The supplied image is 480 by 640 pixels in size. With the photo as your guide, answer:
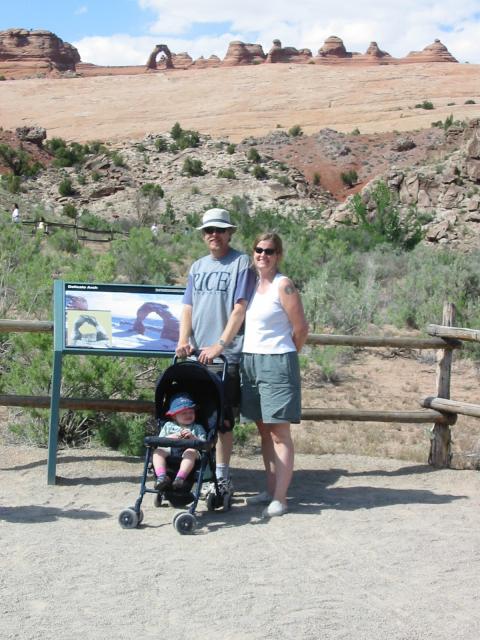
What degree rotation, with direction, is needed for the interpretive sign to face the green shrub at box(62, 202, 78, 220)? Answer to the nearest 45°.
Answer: approximately 180°

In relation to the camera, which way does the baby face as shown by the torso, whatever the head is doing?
toward the camera

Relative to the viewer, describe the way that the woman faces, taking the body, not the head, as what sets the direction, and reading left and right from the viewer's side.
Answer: facing the viewer and to the left of the viewer

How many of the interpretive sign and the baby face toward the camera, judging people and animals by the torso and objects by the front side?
2

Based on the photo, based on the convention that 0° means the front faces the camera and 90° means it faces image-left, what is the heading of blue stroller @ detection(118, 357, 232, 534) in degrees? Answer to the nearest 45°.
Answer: approximately 45°

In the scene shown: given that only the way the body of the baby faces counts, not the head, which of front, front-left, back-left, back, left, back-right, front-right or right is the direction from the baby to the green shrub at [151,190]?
back

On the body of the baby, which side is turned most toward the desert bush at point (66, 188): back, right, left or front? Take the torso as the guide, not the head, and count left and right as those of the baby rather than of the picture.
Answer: back

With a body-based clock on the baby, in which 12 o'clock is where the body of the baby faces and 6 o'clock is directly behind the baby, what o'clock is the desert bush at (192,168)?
The desert bush is roughly at 6 o'clock from the baby.

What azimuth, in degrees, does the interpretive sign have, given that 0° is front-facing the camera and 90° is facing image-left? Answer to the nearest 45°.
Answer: approximately 0°

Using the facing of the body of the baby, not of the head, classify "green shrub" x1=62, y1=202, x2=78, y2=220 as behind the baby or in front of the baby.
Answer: behind

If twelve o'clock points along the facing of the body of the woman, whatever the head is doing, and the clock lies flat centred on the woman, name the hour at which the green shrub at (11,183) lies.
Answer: The green shrub is roughly at 4 o'clock from the woman.

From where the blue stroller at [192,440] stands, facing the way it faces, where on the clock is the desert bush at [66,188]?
The desert bush is roughly at 4 o'clock from the blue stroller.

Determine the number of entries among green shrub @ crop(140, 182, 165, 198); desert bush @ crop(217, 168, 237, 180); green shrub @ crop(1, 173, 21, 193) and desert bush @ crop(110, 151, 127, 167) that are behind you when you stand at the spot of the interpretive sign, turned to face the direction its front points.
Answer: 4

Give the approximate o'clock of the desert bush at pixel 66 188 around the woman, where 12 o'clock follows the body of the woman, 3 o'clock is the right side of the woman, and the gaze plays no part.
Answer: The desert bush is roughly at 4 o'clock from the woman.

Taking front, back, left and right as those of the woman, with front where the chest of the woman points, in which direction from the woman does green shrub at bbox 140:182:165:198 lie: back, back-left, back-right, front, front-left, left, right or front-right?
back-right

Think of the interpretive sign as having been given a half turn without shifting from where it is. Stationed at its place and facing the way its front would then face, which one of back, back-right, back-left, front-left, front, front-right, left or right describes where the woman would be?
back-right
